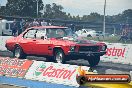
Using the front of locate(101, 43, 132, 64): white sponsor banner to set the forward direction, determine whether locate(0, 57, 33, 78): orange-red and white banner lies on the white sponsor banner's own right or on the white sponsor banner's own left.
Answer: on the white sponsor banner's own right

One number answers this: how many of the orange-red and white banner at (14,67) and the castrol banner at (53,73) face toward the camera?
2

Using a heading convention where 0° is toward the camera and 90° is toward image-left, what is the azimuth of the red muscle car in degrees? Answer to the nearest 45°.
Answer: approximately 315°

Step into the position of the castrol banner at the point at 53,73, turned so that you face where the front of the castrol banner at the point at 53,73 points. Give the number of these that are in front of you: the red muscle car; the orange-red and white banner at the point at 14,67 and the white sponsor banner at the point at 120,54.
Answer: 0

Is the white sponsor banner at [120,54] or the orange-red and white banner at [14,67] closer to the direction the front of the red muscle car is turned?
the white sponsor banner

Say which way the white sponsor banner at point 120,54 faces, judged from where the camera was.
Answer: facing the viewer

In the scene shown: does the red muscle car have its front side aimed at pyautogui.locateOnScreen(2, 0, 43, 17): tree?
no

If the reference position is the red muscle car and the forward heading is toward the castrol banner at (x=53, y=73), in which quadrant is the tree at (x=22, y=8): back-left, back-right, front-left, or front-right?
back-right

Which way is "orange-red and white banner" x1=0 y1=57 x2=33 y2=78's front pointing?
toward the camera

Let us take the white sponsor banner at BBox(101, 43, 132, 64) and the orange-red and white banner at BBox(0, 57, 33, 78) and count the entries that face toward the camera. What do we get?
2

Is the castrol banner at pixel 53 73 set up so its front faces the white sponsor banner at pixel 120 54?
no

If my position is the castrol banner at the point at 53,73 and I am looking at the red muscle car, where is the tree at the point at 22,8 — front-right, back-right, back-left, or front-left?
front-left

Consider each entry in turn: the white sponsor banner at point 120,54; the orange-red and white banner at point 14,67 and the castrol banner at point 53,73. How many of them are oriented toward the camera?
3

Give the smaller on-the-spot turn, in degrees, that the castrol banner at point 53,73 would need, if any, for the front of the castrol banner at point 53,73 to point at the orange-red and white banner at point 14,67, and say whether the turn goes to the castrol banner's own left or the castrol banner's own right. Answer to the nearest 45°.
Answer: approximately 135° to the castrol banner's own right
